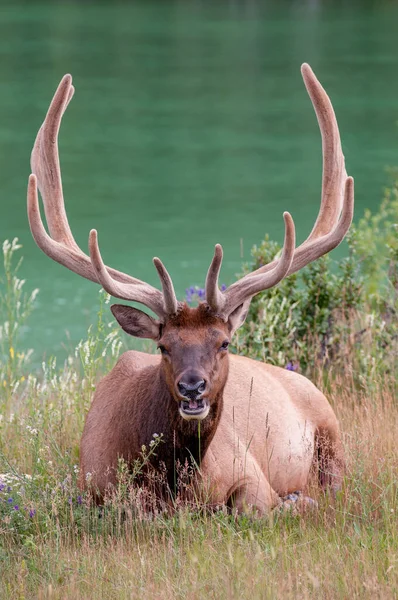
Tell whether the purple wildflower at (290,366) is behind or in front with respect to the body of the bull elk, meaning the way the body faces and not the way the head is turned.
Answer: behind
